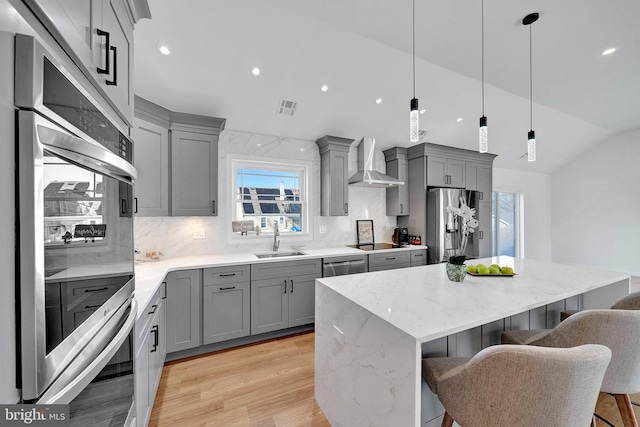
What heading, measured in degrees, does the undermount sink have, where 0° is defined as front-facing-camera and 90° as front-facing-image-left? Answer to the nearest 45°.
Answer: approximately 0°

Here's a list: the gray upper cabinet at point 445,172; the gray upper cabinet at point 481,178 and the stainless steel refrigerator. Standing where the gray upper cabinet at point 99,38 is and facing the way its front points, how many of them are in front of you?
3

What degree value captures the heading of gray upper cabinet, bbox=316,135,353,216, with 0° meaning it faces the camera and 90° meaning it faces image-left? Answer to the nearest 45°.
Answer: approximately 315°

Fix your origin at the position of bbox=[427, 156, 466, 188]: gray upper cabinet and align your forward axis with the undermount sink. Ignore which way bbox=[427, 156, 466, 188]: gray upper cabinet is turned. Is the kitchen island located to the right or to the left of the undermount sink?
left

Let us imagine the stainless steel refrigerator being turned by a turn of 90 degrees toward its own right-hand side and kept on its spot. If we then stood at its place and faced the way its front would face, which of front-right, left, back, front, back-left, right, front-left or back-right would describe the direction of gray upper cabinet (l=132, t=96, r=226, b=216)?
front

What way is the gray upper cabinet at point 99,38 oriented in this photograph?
to the viewer's right

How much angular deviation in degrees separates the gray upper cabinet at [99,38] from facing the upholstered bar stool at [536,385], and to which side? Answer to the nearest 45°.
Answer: approximately 45° to its right

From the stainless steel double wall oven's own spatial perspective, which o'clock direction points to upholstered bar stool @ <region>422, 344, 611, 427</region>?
The upholstered bar stool is roughly at 1 o'clock from the stainless steel double wall oven.

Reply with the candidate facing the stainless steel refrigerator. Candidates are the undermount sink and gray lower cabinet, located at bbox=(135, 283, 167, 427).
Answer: the gray lower cabinet

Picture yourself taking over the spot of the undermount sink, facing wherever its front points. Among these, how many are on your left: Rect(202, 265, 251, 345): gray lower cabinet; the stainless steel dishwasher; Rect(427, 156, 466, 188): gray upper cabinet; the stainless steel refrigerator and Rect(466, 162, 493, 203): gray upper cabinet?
4

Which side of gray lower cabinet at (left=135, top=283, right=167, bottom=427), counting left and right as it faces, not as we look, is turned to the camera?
right

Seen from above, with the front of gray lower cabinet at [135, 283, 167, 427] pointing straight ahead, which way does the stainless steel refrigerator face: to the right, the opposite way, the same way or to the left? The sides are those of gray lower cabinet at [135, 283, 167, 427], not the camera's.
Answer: to the right

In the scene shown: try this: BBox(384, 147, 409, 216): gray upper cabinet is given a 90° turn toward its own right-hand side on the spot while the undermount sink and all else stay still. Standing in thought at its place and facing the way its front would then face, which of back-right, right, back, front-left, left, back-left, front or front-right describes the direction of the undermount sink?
front

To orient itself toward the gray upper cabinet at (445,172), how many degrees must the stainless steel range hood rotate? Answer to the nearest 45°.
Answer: approximately 90° to its left
